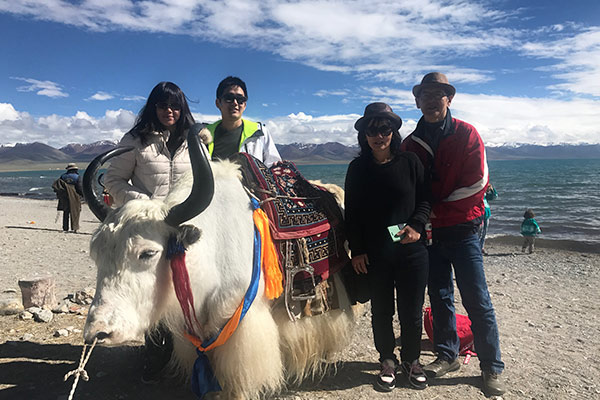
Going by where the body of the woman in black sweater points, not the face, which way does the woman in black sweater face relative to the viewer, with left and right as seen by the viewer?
facing the viewer

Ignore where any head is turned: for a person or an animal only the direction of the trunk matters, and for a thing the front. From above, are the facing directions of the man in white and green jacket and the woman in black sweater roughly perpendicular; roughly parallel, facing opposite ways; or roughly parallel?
roughly parallel

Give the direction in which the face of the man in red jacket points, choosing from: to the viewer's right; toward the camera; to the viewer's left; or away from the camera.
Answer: toward the camera

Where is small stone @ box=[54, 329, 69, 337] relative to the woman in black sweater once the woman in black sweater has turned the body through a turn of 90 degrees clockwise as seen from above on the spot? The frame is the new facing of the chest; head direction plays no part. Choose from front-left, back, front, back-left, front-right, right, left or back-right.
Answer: front

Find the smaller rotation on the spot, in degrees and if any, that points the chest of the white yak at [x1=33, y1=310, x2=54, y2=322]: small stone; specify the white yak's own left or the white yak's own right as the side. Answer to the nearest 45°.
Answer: approximately 90° to the white yak's own right

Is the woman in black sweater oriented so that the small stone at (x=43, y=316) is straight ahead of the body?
no

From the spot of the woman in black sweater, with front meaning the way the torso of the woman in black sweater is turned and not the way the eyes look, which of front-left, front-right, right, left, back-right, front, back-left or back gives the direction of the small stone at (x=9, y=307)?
right

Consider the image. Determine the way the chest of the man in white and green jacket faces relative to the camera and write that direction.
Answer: toward the camera

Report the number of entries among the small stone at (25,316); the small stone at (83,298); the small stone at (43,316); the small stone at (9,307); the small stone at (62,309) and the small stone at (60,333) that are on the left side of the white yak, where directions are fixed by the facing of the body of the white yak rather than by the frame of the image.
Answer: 0

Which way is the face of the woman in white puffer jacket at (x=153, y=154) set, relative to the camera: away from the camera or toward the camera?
toward the camera

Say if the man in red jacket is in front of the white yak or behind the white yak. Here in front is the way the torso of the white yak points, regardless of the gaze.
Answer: behind
